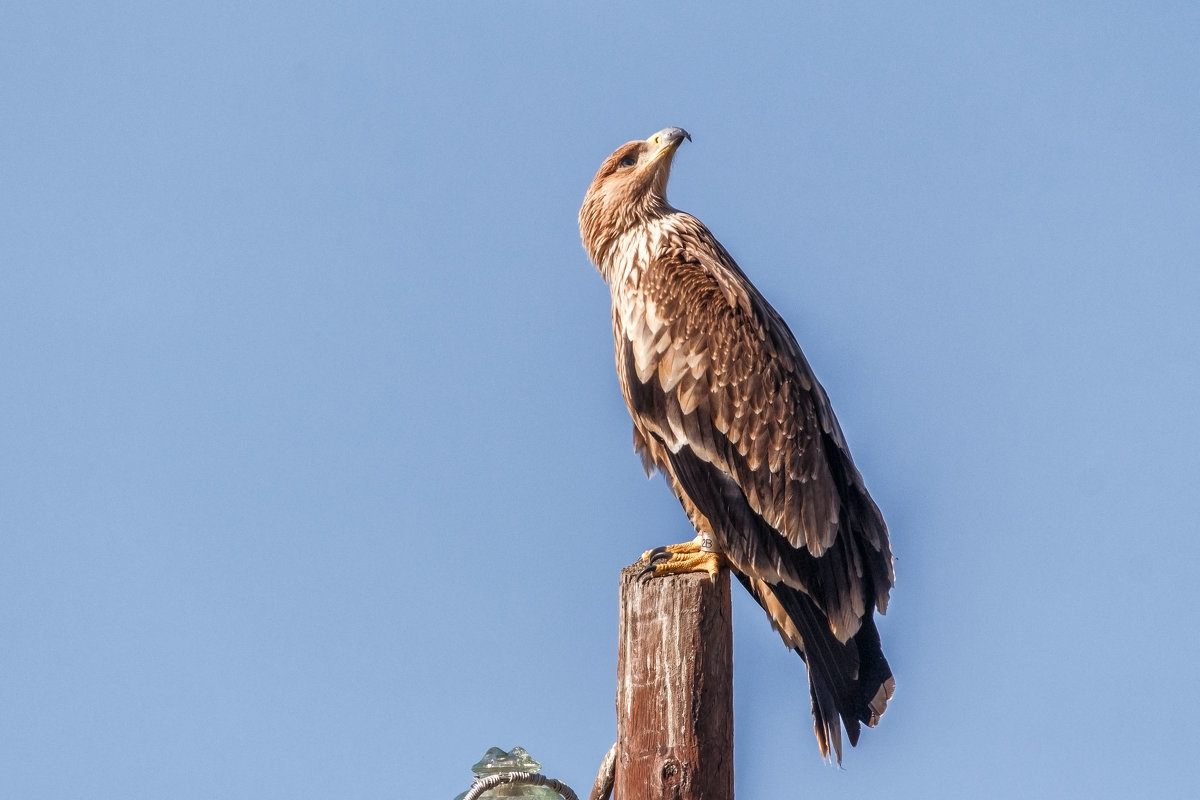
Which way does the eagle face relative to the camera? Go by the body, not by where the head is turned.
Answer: to the viewer's left
